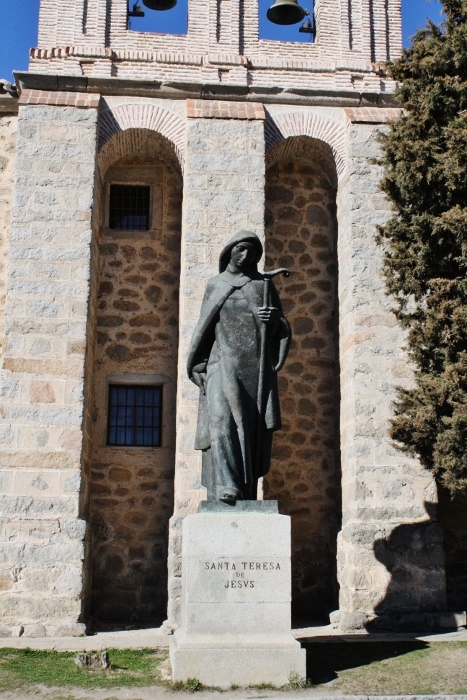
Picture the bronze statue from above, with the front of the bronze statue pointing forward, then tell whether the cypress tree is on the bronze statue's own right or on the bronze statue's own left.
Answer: on the bronze statue's own left

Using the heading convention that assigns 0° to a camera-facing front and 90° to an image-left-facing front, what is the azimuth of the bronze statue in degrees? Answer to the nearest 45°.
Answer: approximately 0°

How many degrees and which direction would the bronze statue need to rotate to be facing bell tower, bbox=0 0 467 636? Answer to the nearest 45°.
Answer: approximately 180°
